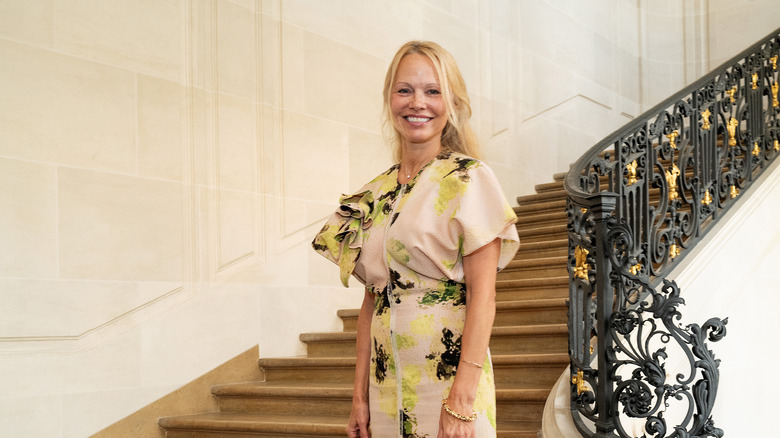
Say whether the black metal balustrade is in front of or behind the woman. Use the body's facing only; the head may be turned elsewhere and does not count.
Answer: behind

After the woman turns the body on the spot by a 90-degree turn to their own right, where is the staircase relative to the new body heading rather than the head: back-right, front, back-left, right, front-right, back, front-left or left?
front-right
